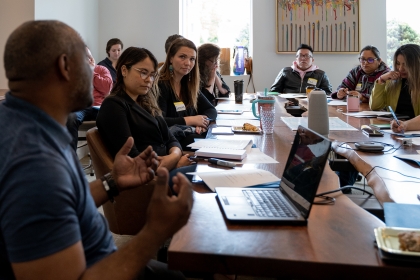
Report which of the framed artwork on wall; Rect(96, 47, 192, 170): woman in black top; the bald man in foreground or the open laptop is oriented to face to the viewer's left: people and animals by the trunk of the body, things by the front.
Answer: the open laptop

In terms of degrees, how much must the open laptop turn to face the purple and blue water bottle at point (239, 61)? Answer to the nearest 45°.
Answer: approximately 90° to its right

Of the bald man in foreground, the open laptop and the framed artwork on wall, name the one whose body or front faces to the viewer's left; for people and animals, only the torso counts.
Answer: the open laptop

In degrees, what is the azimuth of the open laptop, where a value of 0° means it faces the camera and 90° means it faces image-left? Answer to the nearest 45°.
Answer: approximately 90°

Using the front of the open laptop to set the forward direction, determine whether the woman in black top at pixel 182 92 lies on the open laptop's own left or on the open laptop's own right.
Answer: on the open laptop's own right

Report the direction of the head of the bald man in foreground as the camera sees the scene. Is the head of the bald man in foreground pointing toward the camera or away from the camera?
away from the camera
